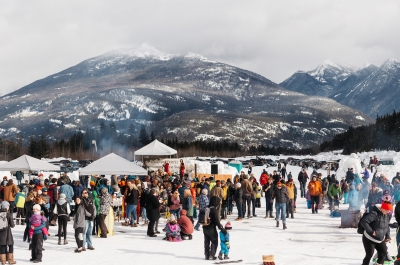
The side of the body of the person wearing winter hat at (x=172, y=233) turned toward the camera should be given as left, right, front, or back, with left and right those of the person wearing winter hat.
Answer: back
